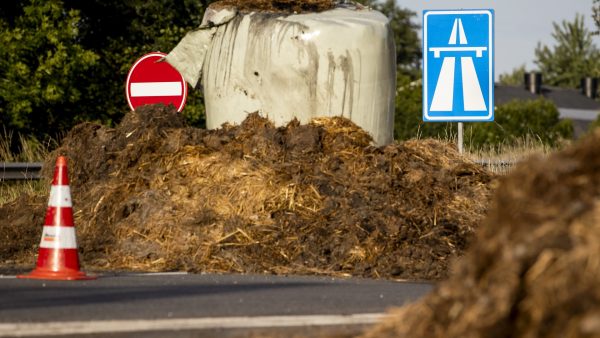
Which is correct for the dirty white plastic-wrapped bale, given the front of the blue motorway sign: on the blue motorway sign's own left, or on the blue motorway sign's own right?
on the blue motorway sign's own right

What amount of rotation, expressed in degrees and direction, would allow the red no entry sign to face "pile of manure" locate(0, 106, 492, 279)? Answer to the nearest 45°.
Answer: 0° — it already faces it

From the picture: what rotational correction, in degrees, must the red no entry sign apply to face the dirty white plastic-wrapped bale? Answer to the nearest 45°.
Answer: approximately 45° to its left

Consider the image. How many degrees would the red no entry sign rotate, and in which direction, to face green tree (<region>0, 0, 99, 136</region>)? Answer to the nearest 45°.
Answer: approximately 180°

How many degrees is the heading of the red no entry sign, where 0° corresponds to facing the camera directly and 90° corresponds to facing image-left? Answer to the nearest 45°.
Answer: approximately 0°

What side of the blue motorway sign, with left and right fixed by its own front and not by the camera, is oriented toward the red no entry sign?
right

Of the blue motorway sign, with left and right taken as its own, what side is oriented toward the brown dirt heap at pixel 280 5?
right

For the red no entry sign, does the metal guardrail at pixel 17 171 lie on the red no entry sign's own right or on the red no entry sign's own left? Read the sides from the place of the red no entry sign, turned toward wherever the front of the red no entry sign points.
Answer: on the red no entry sign's own right

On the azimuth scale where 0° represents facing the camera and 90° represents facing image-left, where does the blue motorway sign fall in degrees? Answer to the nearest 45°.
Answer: approximately 0°

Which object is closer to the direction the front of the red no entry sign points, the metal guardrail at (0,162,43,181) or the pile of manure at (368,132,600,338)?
the pile of manure

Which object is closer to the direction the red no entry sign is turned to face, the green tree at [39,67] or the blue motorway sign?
the blue motorway sign

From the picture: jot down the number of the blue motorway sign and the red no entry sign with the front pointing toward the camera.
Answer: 2
